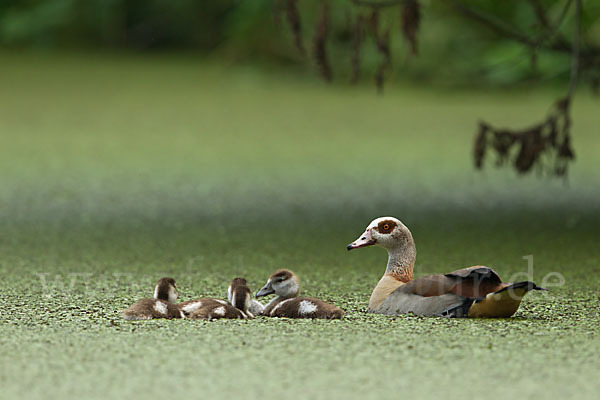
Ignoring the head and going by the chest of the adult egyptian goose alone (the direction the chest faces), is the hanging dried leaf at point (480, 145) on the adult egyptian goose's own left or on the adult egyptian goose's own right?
on the adult egyptian goose's own right

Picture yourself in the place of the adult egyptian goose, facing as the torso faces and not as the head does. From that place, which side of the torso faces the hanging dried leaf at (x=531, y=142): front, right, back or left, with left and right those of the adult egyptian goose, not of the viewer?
right

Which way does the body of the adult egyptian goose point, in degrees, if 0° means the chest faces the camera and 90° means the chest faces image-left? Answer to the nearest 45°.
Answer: approximately 90°
